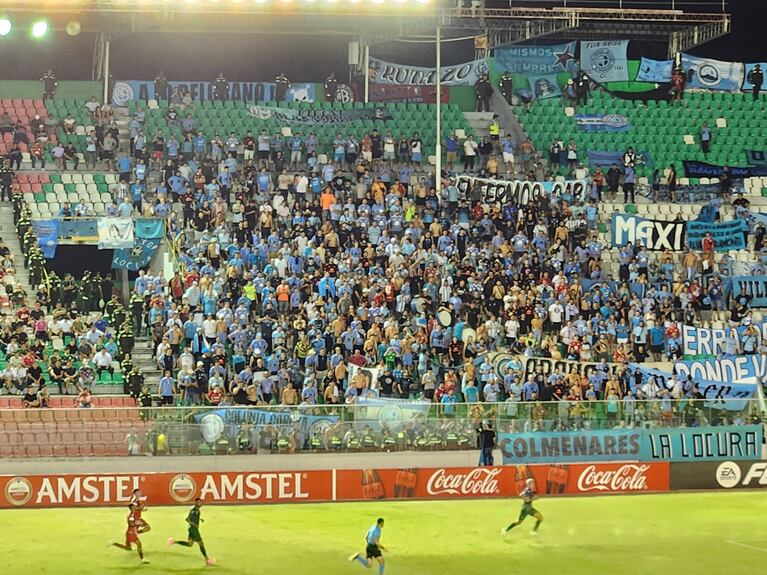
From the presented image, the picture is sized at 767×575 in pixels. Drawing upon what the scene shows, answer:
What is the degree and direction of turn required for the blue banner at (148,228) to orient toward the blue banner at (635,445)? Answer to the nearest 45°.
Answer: approximately 45° to its left

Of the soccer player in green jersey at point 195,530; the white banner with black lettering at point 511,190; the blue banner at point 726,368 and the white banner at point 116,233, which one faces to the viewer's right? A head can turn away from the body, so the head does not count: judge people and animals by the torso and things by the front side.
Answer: the soccer player in green jersey

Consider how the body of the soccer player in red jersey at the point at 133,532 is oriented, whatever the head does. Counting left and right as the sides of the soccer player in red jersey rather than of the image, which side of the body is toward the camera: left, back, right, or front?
right

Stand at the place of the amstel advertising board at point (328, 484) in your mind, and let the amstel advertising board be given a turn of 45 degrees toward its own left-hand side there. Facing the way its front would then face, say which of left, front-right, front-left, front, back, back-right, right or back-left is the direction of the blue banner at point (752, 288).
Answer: left

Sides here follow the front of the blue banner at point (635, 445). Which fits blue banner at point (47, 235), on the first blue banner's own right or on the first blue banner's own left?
on the first blue banner's own right

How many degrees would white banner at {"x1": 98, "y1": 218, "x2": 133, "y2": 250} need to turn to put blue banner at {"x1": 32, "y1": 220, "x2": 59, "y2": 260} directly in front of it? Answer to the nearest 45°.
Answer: approximately 90° to its right

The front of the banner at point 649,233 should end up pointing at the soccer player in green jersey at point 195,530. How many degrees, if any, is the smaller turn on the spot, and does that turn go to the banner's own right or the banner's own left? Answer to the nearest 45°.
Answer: approximately 45° to the banner's own right
